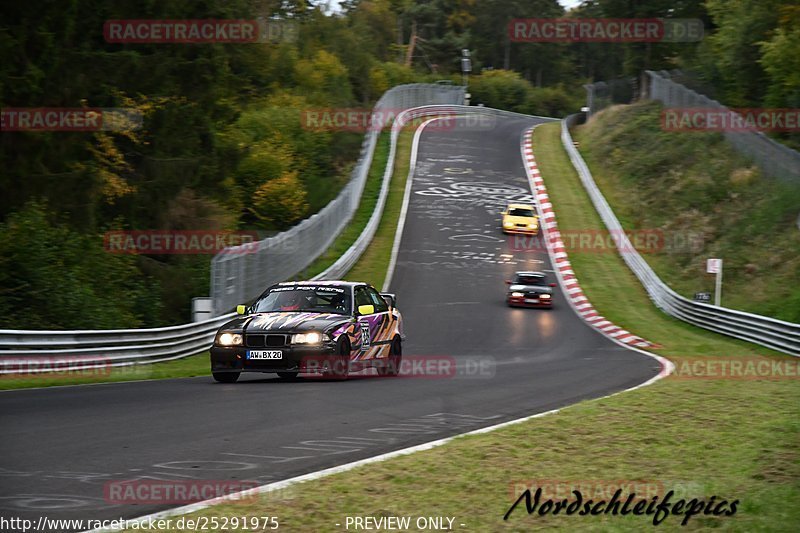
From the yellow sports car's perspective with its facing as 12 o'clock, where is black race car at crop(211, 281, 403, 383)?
The black race car is roughly at 12 o'clock from the yellow sports car.

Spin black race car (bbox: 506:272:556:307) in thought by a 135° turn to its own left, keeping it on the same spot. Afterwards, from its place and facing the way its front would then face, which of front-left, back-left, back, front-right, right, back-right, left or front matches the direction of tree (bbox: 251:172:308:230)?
left

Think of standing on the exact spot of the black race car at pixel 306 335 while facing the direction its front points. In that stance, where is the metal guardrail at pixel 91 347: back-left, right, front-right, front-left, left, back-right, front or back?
right

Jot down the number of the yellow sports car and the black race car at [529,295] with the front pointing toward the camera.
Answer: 2

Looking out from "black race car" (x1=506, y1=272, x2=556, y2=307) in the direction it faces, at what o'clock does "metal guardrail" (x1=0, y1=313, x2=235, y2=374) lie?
The metal guardrail is roughly at 1 o'clock from the black race car.

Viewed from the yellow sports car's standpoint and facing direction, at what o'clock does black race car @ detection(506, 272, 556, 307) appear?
The black race car is roughly at 12 o'clock from the yellow sports car.

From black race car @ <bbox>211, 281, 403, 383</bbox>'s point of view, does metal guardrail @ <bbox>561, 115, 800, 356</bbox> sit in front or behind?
behind

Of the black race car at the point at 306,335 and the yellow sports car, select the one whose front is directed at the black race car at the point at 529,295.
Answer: the yellow sports car
